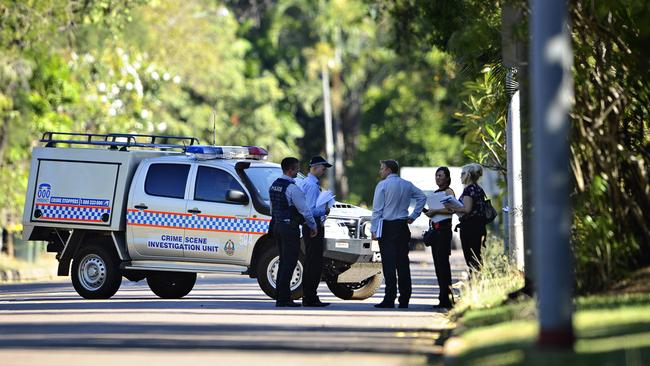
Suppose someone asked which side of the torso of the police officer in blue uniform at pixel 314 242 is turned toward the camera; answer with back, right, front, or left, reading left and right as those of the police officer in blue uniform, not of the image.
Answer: right

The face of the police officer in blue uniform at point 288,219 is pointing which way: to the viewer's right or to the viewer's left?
to the viewer's right

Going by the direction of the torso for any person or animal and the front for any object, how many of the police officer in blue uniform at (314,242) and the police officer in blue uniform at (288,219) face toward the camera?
0

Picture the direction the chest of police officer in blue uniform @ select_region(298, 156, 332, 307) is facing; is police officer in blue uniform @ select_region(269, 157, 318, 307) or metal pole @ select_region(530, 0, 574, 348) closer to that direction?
the metal pole

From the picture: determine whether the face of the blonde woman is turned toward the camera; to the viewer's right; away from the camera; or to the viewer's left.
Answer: to the viewer's left

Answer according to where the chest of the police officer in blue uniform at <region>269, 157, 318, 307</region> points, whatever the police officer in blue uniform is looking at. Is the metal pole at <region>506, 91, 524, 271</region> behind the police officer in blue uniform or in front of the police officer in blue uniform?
in front

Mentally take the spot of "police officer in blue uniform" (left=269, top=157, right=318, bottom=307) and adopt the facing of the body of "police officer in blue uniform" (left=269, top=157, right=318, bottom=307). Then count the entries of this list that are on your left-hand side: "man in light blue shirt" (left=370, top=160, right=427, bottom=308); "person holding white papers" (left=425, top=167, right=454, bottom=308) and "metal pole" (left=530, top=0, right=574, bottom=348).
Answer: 0

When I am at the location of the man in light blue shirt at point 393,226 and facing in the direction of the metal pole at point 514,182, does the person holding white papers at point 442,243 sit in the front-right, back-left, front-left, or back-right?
front-right

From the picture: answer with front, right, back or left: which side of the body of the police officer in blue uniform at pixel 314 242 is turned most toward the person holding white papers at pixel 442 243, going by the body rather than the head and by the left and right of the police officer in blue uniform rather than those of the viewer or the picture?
front

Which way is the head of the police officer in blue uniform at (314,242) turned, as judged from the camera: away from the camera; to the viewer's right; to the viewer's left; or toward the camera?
to the viewer's right

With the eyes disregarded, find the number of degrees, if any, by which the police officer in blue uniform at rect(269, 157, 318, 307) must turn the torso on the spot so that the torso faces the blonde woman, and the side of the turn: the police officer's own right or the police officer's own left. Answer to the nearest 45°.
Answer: approximately 45° to the police officer's own right

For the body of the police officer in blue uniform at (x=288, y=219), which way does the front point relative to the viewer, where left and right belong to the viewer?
facing away from the viewer and to the right of the viewer
